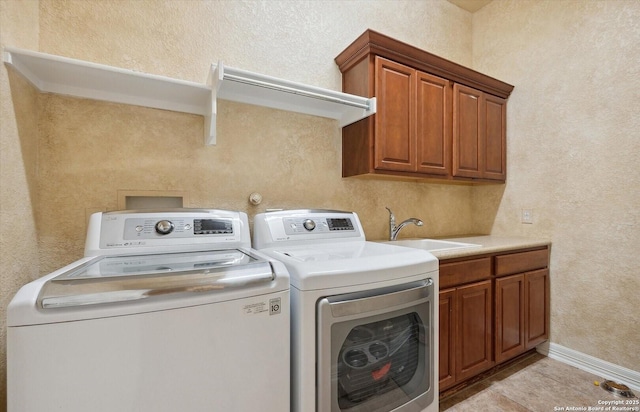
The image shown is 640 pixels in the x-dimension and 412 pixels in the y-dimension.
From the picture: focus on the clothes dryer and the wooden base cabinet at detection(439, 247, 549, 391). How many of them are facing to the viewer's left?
0

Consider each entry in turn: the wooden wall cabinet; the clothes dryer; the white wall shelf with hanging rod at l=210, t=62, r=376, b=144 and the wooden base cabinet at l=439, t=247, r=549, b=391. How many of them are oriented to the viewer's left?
0

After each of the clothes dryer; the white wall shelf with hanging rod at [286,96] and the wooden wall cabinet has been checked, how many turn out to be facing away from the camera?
0

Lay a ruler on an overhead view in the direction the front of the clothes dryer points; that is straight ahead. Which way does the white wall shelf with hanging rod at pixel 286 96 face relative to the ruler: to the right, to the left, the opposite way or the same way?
the same way

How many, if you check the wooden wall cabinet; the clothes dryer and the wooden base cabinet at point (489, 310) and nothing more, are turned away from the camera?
0

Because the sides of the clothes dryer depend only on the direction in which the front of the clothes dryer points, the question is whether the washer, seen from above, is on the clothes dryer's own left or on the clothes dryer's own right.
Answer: on the clothes dryer's own right

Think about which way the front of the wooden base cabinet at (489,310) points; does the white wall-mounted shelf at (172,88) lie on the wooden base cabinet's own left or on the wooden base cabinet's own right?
on the wooden base cabinet's own right

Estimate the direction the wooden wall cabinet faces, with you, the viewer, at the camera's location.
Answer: facing the viewer and to the right of the viewer

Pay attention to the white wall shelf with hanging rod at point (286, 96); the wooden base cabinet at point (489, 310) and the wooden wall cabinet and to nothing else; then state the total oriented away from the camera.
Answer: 0

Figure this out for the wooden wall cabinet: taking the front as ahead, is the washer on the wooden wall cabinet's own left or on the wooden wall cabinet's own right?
on the wooden wall cabinet's own right

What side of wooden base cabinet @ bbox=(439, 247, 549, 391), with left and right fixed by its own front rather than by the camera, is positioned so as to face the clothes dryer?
right

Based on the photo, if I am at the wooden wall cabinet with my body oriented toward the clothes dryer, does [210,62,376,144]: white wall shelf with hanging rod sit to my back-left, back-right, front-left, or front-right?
front-right

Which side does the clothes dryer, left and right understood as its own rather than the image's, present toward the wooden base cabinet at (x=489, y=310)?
left

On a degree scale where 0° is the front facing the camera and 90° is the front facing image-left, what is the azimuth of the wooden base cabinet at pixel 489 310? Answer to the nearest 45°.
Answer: approximately 315°
